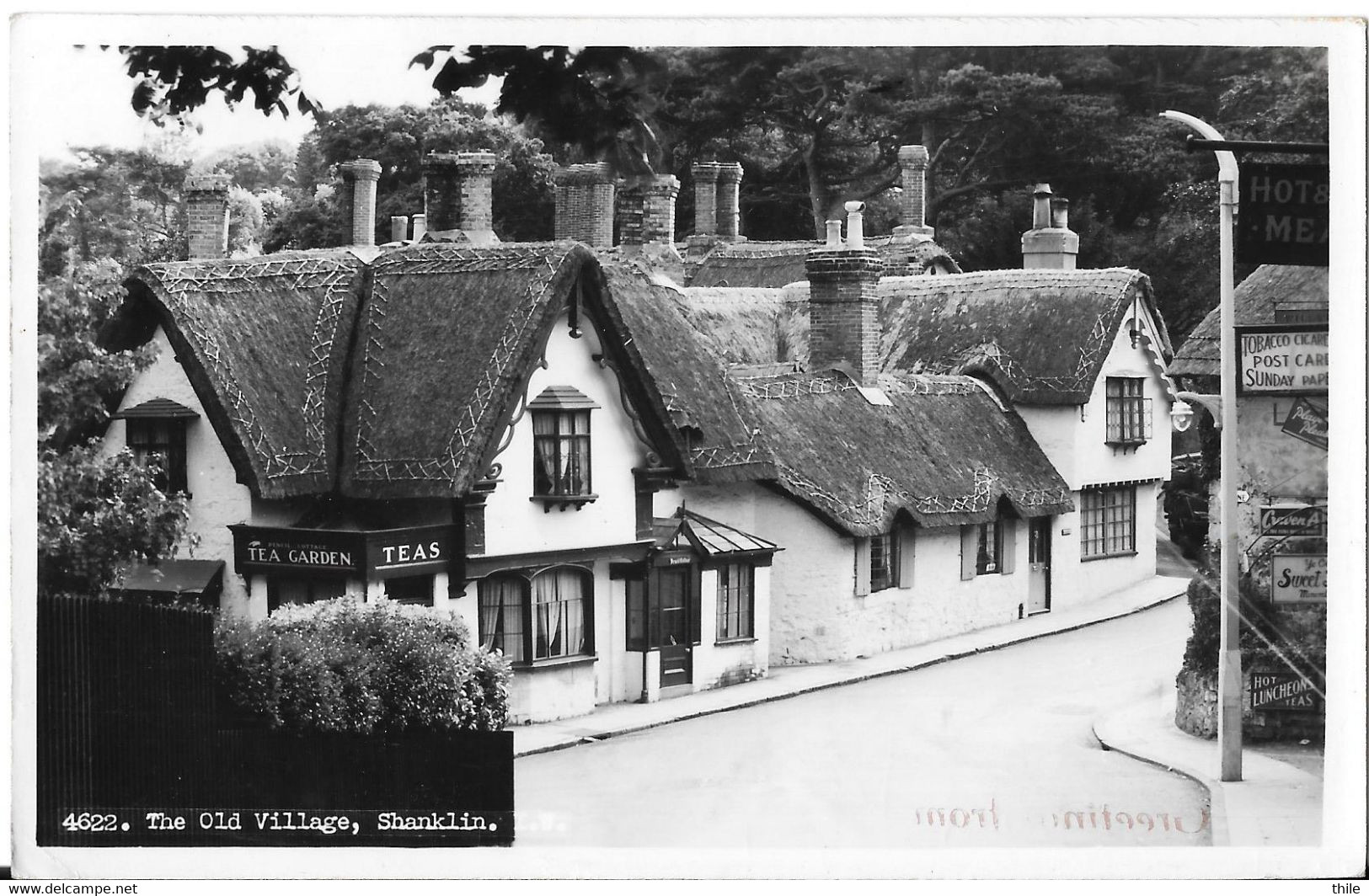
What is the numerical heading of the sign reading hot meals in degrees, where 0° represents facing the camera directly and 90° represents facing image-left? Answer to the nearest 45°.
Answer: approximately 0°

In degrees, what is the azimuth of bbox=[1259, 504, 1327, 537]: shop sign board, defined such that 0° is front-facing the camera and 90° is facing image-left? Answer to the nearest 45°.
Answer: approximately 0°
